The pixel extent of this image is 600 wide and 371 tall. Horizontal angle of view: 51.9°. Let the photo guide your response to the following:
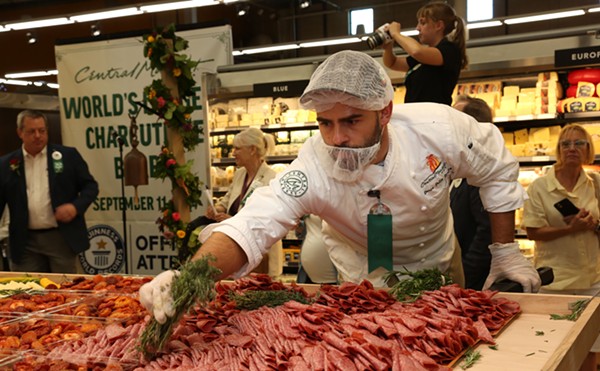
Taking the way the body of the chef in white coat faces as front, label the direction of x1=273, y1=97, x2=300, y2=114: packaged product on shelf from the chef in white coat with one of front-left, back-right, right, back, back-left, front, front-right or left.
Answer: back-right

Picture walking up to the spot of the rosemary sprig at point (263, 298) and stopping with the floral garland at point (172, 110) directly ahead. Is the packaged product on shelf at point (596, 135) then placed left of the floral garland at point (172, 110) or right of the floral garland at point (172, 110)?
right

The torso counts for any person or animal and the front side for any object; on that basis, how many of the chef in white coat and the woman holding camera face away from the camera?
0

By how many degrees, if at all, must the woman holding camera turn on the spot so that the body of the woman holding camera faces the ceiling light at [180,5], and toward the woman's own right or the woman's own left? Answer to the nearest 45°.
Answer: approximately 45° to the woman's own right

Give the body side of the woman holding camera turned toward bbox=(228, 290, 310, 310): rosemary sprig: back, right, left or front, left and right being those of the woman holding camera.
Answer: left

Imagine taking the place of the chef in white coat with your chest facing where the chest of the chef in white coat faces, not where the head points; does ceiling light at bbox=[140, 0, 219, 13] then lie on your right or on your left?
on your right

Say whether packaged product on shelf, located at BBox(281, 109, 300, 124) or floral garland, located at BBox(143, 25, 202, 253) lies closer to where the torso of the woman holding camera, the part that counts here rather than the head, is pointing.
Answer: the floral garland

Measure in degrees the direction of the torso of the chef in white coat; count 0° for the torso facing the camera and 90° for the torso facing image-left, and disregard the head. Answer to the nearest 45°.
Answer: approximately 45°

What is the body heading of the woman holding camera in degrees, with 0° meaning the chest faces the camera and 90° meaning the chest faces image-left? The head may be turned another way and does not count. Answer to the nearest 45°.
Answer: approximately 90°

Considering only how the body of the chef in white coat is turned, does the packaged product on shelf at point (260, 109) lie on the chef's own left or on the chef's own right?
on the chef's own right

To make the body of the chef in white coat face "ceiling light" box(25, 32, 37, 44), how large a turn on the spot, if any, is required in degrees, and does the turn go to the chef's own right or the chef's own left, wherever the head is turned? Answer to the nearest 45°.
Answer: approximately 90° to the chef's own right

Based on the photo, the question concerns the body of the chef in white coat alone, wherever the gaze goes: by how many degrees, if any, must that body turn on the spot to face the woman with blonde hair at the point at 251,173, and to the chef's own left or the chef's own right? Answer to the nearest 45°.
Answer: approximately 135° to the chef's own right

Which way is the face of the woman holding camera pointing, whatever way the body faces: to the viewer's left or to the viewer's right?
to the viewer's left

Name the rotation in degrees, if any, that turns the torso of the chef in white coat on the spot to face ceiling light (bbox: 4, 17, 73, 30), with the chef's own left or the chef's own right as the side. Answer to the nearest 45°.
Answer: approximately 90° to the chef's own right
